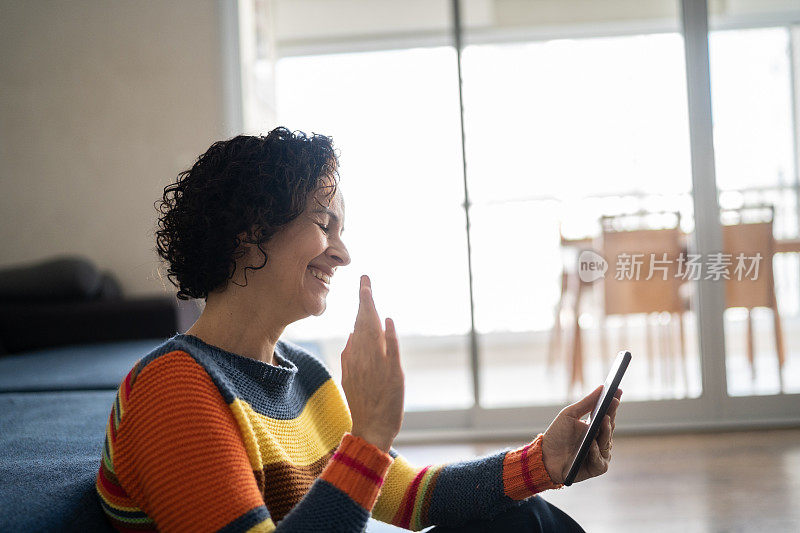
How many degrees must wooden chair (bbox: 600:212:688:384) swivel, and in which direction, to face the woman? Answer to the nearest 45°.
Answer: approximately 180°

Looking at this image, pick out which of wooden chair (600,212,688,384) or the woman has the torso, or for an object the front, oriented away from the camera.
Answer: the wooden chair

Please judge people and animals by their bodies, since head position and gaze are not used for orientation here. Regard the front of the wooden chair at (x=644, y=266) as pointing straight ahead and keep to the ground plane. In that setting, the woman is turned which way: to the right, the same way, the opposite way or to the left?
to the right

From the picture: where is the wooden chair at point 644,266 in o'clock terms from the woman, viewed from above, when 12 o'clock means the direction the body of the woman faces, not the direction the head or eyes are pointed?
The wooden chair is roughly at 10 o'clock from the woman.

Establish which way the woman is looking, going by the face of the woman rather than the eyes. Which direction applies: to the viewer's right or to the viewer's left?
to the viewer's right

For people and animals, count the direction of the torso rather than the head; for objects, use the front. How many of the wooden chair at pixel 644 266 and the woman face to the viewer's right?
1

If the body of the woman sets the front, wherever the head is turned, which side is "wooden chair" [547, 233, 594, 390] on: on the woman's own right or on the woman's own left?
on the woman's own left

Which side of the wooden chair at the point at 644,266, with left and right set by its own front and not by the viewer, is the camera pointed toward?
back

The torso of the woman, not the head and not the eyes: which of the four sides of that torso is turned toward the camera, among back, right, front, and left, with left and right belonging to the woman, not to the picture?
right
